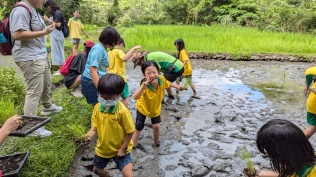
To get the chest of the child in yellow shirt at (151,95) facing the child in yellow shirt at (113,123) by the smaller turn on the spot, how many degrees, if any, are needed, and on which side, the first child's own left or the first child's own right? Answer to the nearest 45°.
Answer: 0° — they already face them

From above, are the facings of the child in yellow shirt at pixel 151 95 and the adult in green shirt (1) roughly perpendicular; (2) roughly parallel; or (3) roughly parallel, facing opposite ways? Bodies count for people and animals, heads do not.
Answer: roughly perpendicular

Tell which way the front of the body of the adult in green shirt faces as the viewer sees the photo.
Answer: to the viewer's left

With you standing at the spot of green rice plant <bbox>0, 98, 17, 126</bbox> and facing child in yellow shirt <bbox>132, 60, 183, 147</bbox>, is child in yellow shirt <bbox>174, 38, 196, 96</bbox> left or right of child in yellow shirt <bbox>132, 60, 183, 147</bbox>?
left

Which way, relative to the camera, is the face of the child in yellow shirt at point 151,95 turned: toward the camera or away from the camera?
toward the camera

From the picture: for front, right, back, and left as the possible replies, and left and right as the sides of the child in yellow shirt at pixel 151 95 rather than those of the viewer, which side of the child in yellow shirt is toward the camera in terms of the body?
front
